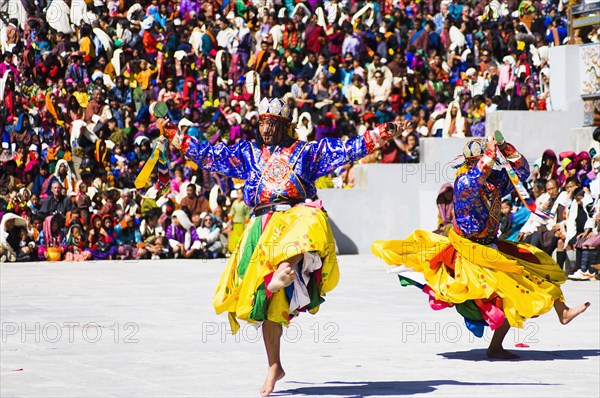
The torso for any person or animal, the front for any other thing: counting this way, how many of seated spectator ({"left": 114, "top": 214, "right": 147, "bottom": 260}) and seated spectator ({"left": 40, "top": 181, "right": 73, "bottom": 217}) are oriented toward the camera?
2

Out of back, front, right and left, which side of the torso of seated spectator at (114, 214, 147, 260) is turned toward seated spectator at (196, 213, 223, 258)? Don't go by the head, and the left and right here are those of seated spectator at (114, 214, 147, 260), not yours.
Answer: left

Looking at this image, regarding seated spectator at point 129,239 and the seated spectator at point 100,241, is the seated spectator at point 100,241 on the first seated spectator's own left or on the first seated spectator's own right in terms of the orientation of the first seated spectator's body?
on the first seated spectator's own right

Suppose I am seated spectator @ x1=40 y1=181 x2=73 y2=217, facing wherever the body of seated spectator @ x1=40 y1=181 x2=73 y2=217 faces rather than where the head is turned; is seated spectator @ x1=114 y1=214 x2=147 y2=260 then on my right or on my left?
on my left

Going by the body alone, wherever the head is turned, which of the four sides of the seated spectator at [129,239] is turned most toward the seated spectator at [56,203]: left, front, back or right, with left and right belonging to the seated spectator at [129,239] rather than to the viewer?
right

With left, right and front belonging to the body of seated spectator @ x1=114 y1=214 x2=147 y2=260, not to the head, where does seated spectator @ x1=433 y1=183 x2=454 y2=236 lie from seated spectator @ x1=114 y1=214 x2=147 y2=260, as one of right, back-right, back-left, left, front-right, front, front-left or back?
front-left

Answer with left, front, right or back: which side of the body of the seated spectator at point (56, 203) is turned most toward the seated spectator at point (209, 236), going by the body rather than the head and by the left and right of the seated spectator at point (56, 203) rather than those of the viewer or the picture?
left

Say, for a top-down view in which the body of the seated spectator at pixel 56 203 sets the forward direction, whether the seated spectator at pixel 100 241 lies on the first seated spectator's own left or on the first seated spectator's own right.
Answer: on the first seated spectator's own left
